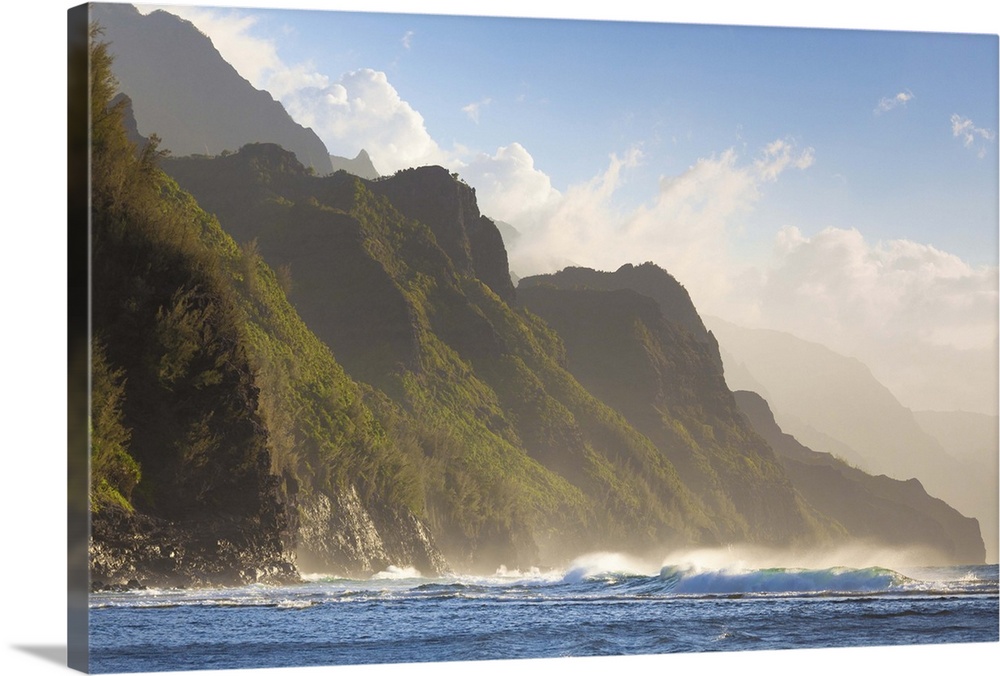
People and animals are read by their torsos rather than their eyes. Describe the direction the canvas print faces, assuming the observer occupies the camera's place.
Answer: facing the viewer and to the right of the viewer
